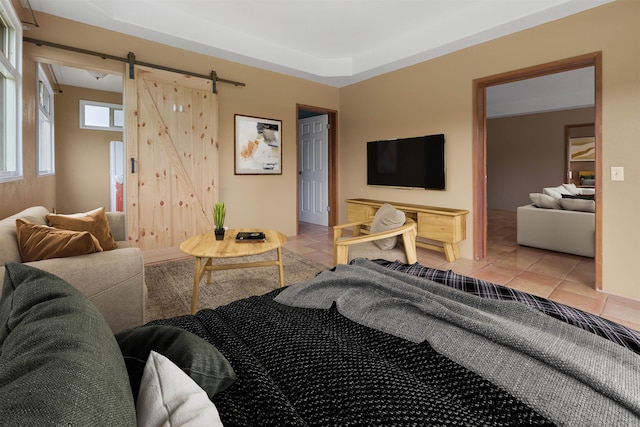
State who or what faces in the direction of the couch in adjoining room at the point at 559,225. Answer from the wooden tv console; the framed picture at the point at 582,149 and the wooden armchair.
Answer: the framed picture

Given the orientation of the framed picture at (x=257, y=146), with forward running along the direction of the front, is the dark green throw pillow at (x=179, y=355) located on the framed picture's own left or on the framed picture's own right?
on the framed picture's own right

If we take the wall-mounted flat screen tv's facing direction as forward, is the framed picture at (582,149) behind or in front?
behind

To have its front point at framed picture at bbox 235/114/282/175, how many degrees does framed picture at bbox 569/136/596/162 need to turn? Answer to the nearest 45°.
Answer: approximately 45° to its right

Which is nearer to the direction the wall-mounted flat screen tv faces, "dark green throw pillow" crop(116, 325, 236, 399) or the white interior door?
the dark green throw pillow

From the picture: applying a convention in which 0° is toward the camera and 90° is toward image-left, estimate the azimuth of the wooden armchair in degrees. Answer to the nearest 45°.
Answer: approximately 90°
